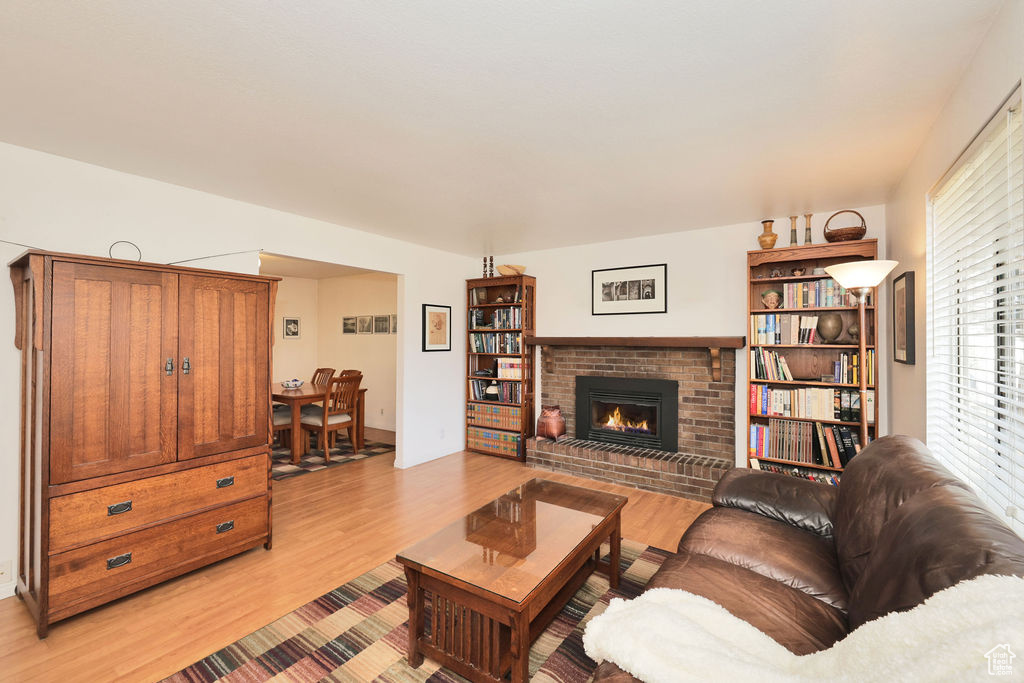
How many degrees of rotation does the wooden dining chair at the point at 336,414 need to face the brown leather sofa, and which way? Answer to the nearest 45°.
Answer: approximately 135° to its left

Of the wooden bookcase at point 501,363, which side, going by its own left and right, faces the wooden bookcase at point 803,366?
left

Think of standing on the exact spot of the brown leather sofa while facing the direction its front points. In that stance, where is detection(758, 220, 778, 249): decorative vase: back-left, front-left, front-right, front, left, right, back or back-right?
right

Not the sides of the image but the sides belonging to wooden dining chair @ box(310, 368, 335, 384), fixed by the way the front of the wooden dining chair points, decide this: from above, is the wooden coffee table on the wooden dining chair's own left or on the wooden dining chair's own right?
on the wooden dining chair's own left

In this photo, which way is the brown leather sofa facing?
to the viewer's left

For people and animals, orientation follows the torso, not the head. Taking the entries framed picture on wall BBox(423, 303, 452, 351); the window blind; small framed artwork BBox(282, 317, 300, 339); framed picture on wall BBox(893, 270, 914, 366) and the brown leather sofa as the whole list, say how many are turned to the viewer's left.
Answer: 3

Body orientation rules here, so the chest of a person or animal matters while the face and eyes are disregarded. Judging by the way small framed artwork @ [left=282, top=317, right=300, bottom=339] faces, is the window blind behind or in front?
in front

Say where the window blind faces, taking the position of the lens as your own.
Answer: facing to the left of the viewer

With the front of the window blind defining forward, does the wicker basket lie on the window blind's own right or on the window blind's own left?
on the window blind's own right

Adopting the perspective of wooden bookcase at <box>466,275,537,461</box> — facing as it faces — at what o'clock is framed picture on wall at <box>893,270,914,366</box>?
The framed picture on wall is roughly at 9 o'clock from the wooden bookcase.

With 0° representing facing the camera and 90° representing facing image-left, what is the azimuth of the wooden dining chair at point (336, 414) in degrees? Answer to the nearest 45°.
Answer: approximately 135°

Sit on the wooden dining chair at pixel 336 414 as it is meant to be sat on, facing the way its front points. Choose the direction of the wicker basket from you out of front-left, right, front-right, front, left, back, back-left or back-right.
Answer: back

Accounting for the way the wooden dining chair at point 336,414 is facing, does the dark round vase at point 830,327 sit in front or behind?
behind

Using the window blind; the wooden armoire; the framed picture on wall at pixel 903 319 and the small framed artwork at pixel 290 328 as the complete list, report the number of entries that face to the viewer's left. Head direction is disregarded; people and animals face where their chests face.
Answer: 2

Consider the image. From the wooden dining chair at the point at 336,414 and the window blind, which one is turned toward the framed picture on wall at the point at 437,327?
the window blind

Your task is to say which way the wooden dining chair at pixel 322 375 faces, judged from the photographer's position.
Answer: facing the viewer and to the left of the viewer

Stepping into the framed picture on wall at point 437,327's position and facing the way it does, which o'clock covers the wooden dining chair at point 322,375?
The wooden dining chair is roughly at 6 o'clock from the framed picture on wall.

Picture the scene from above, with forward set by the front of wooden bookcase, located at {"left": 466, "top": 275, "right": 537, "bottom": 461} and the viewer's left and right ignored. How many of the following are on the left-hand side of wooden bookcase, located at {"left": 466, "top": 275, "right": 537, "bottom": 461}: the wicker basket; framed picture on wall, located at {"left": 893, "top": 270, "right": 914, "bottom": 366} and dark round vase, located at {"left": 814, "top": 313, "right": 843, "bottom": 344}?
3
